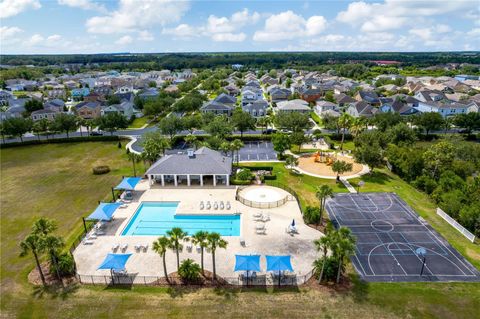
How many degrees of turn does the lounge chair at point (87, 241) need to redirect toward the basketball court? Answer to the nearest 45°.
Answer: approximately 45° to its right

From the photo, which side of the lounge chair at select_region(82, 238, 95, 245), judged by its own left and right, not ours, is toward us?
right

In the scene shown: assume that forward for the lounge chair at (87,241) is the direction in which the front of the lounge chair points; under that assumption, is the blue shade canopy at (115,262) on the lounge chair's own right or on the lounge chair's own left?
on the lounge chair's own right

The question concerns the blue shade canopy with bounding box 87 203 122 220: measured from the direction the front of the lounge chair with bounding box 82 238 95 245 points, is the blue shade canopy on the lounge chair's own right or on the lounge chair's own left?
on the lounge chair's own left

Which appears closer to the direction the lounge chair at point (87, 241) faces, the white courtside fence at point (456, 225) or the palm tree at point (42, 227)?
the white courtside fence

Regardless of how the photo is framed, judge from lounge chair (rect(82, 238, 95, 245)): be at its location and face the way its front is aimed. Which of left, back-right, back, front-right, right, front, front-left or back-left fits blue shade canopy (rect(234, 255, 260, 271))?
front-right
